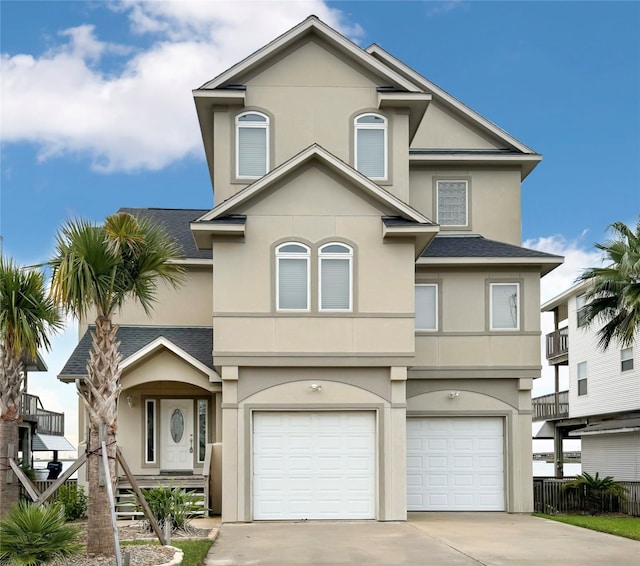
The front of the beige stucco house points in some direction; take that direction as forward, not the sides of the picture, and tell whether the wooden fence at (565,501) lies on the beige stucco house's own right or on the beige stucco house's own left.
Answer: on the beige stucco house's own left

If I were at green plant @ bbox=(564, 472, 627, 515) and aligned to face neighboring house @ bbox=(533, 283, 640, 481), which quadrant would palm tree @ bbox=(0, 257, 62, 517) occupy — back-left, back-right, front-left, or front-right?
back-left

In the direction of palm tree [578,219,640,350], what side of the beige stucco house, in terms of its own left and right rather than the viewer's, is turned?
left

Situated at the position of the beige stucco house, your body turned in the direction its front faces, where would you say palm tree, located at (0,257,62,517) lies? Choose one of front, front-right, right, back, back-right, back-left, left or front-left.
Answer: front-right

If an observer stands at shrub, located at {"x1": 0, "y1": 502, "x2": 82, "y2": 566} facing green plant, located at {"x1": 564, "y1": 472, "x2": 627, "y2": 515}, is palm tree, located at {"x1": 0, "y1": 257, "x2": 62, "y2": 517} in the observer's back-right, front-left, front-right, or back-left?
front-left

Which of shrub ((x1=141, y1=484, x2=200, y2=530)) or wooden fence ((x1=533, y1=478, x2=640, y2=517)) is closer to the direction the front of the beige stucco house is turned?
the shrub

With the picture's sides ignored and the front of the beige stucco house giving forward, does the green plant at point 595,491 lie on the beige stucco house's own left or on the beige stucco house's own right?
on the beige stucco house's own left

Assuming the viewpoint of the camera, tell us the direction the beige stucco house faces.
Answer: facing the viewer

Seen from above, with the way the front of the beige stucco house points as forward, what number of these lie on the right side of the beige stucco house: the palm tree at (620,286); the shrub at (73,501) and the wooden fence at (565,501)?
1
